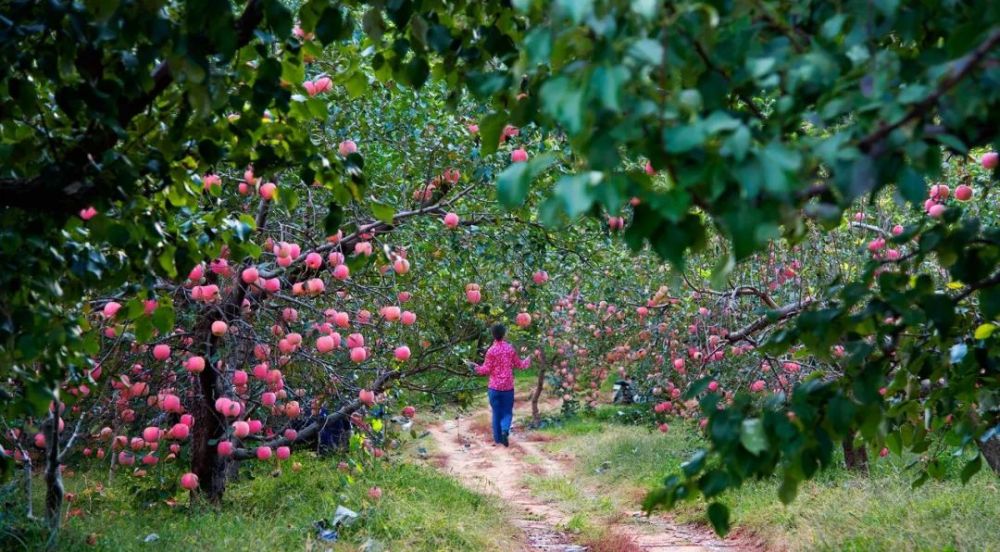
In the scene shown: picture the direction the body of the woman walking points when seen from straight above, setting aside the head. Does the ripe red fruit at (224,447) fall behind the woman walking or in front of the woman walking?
behind

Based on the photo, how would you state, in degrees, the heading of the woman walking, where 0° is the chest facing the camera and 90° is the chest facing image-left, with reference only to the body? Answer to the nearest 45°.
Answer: approximately 180°
